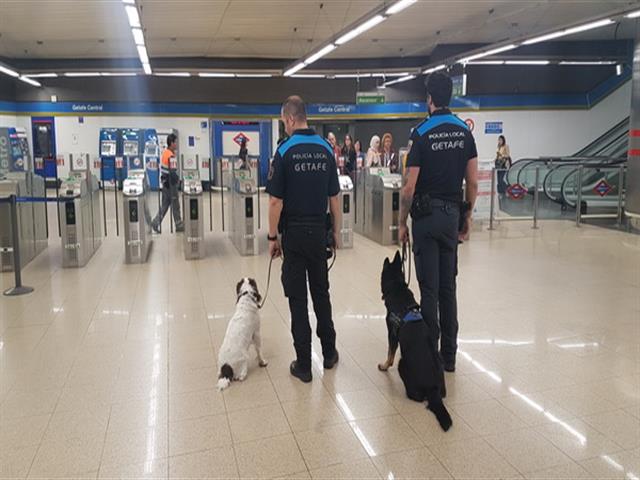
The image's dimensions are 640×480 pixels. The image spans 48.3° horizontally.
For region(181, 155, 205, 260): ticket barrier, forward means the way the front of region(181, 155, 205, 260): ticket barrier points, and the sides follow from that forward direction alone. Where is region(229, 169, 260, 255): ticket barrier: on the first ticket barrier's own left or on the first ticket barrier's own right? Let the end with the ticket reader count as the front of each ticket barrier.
on the first ticket barrier's own left

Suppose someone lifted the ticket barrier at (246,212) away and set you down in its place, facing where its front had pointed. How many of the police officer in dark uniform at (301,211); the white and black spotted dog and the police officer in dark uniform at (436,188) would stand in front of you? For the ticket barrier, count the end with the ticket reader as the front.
3

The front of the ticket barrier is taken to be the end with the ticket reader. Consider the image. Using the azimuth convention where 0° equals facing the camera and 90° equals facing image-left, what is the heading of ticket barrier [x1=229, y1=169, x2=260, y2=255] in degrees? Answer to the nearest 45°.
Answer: approximately 0°

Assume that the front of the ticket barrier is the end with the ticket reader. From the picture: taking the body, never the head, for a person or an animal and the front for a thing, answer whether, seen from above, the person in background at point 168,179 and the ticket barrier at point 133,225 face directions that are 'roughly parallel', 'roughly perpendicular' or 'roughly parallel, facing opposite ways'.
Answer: roughly perpendicular
